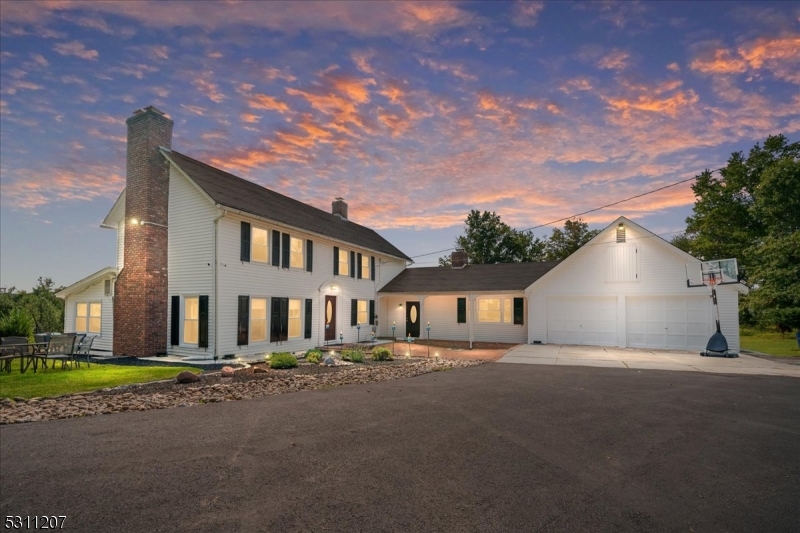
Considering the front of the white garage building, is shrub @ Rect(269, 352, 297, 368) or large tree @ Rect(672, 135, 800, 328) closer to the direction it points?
the shrub

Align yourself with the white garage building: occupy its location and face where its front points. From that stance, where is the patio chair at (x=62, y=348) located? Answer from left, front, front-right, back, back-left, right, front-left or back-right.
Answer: front-right

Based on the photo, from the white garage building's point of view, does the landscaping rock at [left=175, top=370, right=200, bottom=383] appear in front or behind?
in front

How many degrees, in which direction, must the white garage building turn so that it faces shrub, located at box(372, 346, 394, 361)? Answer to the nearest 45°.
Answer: approximately 45° to its right

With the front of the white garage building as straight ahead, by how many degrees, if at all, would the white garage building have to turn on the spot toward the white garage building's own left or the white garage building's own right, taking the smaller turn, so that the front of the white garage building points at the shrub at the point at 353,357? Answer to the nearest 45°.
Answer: approximately 45° to the white garage building's own right

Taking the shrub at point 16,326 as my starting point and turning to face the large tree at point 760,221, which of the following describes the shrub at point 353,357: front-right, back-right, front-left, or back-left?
front-right

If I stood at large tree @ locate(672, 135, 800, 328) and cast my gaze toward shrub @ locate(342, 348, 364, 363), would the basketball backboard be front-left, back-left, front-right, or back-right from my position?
front-left

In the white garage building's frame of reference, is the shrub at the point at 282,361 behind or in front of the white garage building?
in front

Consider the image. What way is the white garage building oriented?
toward the camera

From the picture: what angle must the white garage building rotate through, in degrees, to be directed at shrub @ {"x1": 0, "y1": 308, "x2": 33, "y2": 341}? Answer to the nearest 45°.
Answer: approximately 45° to its right
